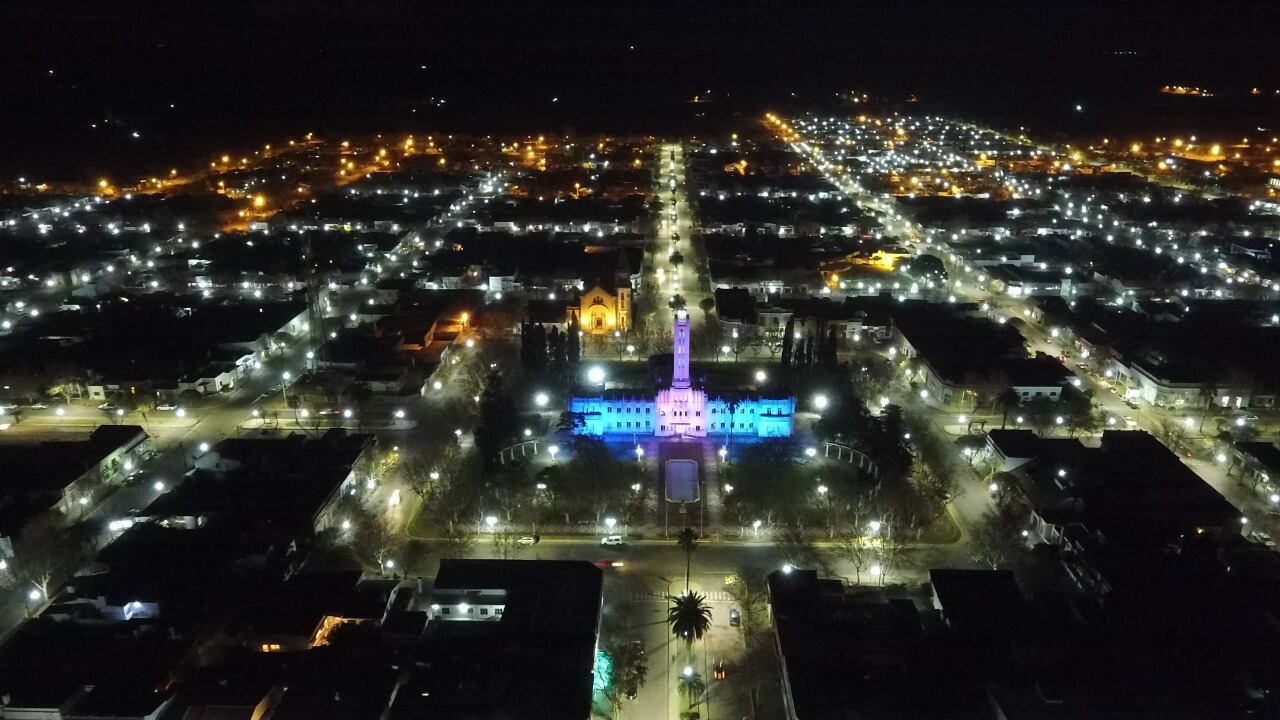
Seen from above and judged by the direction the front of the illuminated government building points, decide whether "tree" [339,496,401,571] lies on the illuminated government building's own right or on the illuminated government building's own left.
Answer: on the illuminated government building's own right

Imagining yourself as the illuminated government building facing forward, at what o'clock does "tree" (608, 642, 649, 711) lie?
The tree is roughly at 12 o'clock from the illuminated government building.

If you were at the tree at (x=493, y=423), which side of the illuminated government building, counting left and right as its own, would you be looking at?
right

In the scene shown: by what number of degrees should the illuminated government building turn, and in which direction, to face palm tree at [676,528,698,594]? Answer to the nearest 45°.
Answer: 0° — it already faces it

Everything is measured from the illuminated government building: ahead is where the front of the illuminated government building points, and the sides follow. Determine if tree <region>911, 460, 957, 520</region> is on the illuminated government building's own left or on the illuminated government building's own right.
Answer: on the illuminated government building's own left

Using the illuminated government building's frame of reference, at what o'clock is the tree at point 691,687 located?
The tree is roughly at 12 o'clock from the illuminated government building.

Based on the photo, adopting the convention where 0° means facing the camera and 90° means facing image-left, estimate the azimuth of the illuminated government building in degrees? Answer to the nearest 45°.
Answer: approximately 0°

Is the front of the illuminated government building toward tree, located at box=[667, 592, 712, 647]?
yes

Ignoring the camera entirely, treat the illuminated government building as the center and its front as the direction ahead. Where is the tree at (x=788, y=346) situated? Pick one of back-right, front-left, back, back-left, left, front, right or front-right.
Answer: back-left
